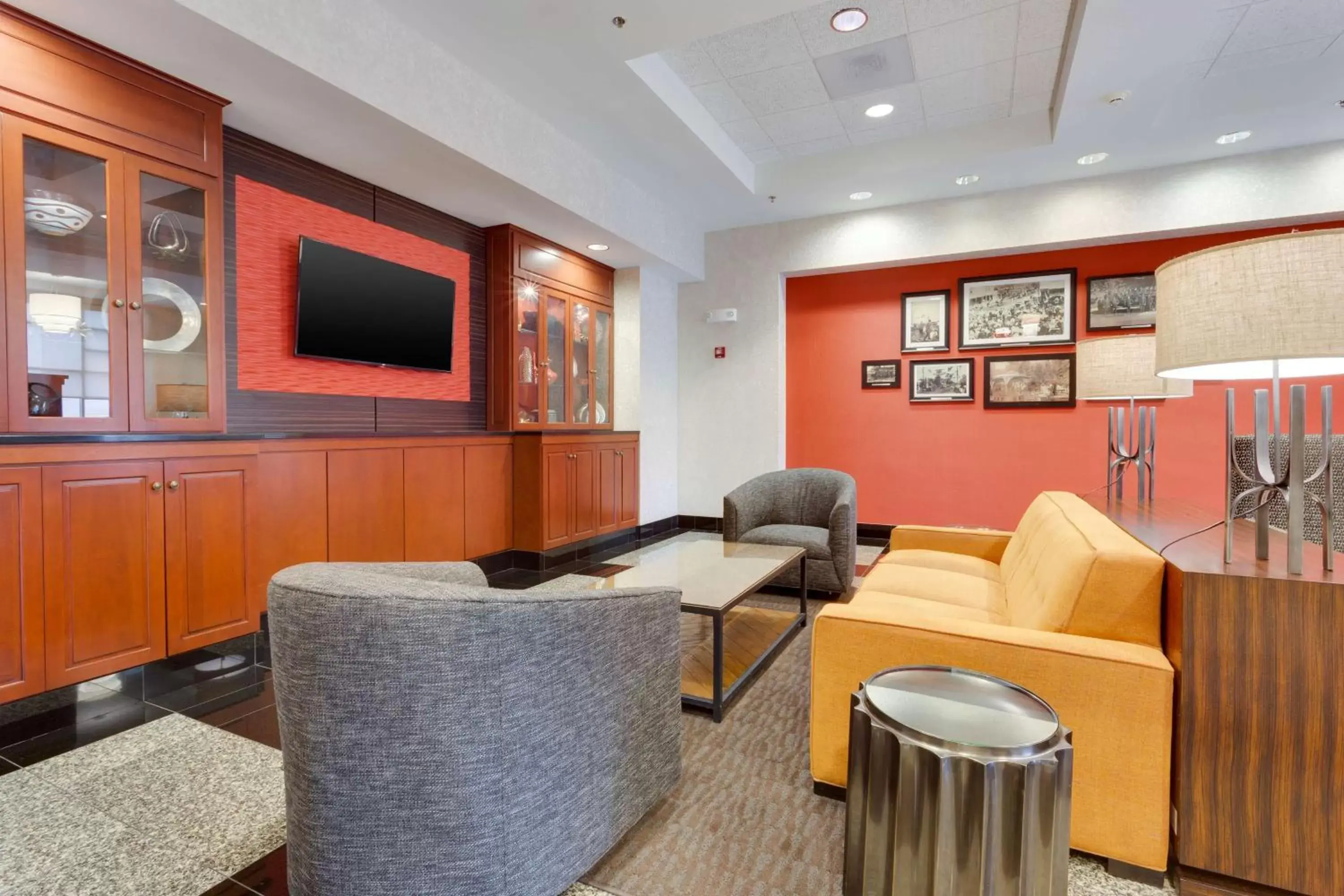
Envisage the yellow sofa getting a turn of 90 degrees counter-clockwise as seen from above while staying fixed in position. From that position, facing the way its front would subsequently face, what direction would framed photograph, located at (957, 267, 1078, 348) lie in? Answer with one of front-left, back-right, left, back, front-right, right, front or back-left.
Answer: back

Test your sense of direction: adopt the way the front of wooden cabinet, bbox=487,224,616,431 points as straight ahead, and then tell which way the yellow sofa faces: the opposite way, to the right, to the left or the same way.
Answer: the opposite way

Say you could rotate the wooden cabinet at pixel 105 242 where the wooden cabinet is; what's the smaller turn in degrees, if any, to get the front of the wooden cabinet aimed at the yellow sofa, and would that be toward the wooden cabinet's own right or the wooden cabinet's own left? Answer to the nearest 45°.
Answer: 0° — it already faces it

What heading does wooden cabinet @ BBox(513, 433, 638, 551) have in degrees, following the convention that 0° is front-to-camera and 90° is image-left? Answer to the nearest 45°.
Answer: approximately 315°

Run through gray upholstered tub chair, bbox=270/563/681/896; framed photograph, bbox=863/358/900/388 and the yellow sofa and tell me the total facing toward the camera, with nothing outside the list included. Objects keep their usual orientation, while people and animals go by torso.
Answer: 1

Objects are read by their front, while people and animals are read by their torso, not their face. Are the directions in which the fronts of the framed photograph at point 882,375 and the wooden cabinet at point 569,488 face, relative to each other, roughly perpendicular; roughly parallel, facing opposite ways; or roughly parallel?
roughly perpendicular

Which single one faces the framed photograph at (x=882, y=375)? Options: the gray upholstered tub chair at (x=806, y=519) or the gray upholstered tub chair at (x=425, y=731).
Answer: the gray upholstered tub chair at (x=425, y=731)

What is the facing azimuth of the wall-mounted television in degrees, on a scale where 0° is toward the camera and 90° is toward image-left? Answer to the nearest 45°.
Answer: approximately 315°

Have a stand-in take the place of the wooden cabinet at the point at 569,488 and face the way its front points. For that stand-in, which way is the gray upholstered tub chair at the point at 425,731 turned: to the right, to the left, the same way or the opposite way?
to the left

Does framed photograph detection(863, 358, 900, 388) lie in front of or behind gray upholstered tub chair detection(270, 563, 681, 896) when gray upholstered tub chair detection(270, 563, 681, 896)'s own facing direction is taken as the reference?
in front

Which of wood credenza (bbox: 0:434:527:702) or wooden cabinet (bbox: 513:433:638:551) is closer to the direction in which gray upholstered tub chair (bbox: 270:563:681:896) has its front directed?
the wooden cabinet

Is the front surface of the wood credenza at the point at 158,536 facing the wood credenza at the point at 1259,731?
yes

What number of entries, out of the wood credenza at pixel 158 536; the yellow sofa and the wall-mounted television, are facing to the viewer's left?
1

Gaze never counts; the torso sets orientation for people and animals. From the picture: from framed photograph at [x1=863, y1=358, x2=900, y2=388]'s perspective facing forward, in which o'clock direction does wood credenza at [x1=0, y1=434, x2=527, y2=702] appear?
The wood credenza is roughly at 1 o'clock from the framed photograph.

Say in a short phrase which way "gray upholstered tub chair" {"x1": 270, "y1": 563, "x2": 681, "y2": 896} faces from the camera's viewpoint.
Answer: facing away from the viewer and to the right of the viewer

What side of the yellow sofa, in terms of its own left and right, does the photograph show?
left

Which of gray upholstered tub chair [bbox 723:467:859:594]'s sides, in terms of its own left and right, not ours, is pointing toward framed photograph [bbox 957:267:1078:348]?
back

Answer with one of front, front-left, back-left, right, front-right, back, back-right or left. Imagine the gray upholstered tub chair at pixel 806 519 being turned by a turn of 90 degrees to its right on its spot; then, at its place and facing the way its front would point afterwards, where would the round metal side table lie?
back-left

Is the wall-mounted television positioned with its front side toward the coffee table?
yes

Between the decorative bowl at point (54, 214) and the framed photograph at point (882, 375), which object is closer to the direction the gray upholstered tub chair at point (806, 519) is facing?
the decorative bowl
